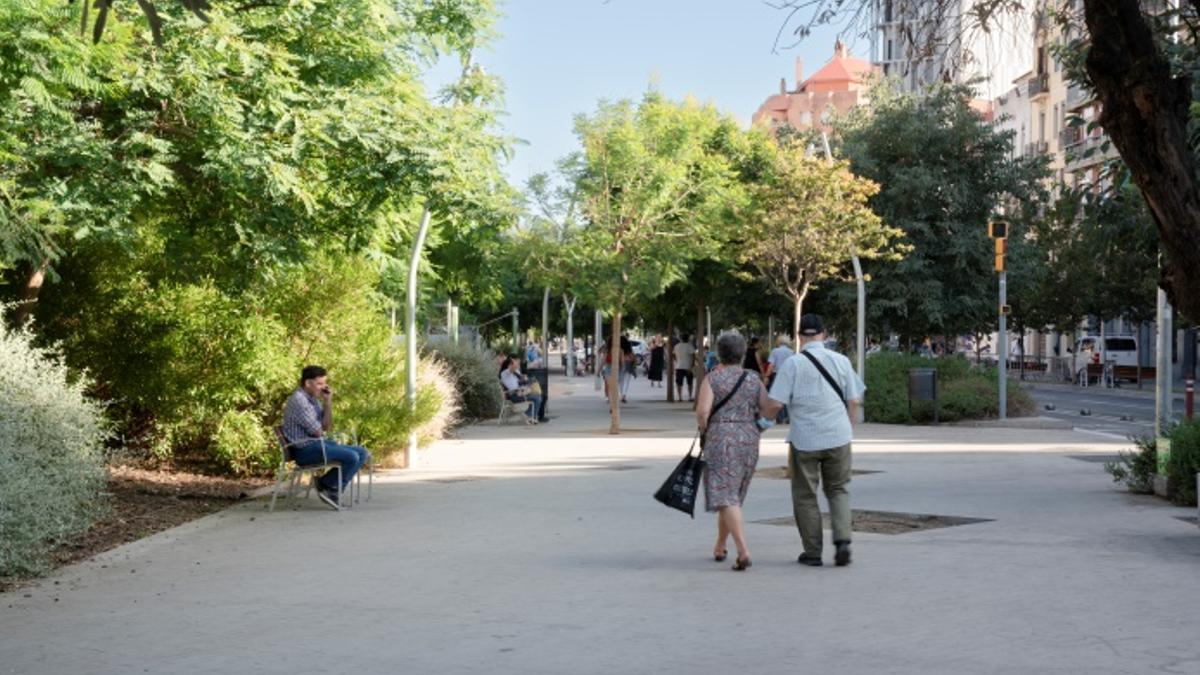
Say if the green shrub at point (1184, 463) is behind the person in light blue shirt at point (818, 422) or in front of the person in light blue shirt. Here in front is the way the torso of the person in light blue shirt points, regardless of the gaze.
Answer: in front

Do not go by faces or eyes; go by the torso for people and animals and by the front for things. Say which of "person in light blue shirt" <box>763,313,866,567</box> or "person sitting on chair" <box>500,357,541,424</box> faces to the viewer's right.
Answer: the person sitting on chair

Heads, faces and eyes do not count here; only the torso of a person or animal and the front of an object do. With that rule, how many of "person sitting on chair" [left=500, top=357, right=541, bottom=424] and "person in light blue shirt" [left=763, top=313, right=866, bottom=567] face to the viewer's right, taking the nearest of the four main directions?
1

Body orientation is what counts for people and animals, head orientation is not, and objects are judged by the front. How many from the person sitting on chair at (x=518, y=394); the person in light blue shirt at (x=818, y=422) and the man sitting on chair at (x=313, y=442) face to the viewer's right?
2

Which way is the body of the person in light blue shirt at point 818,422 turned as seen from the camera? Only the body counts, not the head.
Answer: away from the camera

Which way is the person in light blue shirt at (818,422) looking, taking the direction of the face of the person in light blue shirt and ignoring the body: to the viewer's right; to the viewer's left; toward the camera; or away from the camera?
away from the camera

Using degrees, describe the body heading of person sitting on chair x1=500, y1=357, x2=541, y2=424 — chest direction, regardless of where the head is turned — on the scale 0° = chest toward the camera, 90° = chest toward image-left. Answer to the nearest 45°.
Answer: approximately 270°

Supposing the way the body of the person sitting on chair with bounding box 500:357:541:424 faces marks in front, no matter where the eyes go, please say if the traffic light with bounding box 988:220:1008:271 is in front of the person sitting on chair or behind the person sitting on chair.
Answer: in front

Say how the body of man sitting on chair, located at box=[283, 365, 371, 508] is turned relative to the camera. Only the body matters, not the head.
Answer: to the viewer's right

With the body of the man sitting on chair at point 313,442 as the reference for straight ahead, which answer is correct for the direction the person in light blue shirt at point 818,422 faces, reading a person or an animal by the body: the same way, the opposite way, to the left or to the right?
to the left

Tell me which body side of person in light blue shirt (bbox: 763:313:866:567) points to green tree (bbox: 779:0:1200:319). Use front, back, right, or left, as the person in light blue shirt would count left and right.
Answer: right

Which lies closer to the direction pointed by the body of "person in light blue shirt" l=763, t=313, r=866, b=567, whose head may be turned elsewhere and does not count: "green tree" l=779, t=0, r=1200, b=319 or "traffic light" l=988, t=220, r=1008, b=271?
the traffic light

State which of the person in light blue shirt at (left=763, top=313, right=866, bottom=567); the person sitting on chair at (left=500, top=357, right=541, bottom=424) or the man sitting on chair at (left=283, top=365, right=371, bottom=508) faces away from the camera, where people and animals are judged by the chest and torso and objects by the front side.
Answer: the person in light blue shirt

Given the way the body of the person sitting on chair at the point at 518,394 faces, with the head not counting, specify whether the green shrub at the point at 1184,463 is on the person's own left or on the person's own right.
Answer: on the person's own right
